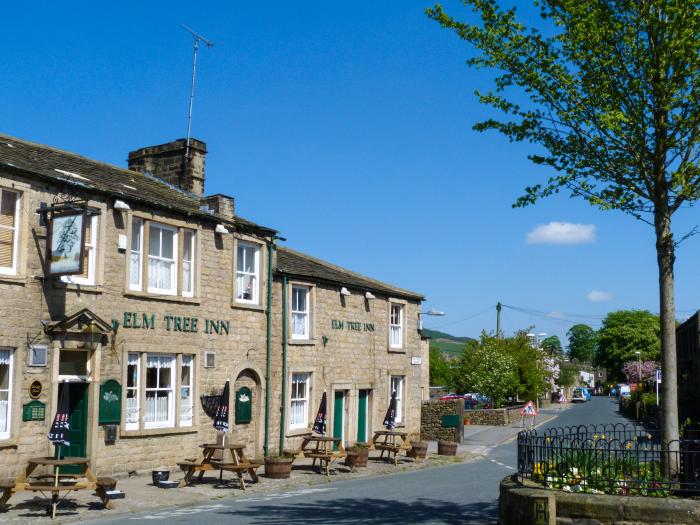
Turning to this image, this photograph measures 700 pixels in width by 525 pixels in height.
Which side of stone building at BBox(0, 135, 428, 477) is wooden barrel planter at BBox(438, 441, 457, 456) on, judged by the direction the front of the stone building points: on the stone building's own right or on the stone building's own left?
on the stone building's own left

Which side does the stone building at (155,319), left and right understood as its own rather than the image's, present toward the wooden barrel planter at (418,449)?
left

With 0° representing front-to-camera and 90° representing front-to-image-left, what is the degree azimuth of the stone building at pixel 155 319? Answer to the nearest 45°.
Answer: approximately 315°

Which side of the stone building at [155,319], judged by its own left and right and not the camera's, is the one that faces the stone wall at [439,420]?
left
